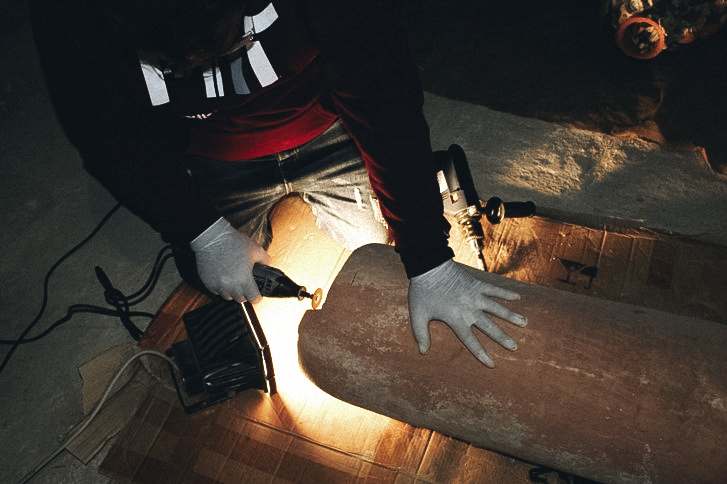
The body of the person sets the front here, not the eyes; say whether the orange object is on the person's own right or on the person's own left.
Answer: on the person's own left

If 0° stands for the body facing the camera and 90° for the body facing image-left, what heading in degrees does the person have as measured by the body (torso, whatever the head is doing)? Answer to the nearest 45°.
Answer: approximately 0°
